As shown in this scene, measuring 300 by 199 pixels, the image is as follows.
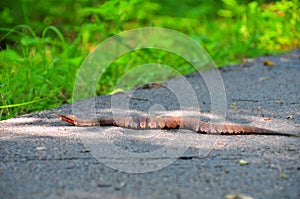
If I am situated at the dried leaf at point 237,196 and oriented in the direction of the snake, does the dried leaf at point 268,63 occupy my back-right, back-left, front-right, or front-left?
front-right

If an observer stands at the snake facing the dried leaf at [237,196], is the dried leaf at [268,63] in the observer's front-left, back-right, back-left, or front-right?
back-left

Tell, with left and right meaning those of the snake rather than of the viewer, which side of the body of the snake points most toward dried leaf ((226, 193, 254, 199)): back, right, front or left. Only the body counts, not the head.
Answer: left

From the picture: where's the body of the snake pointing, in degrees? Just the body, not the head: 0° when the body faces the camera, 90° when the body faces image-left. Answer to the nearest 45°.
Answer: approximately 90°

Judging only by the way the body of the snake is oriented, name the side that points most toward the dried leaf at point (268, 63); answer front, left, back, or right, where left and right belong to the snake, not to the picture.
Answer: right
